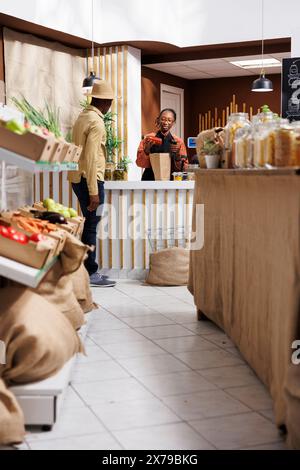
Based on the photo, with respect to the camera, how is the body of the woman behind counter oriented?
toward the camera

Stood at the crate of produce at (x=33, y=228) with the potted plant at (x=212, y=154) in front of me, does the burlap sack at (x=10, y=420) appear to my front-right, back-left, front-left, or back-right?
back-right

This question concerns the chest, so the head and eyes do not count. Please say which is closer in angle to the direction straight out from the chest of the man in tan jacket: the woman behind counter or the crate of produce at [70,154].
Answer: the woman behind counter

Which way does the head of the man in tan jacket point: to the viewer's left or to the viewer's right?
to the viewer's right

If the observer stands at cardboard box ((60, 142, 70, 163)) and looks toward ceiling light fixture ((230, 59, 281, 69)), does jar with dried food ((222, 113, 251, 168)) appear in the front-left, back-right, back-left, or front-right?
front-right

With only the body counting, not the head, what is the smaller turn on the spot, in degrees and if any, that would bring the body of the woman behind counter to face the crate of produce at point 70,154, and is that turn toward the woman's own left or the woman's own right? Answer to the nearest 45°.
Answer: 0° — they already face it

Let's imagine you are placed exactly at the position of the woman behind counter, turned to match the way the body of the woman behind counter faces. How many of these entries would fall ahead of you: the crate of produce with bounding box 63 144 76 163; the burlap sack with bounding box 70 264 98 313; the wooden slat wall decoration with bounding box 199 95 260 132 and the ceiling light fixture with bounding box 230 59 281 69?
2

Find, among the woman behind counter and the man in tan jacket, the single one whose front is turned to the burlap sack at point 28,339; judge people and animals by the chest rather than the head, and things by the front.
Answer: the woman behind counter

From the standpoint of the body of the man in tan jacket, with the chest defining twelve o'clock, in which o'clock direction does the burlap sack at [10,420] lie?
The burlap sack is roughly at 3 o'clock from the man in tan jacket.

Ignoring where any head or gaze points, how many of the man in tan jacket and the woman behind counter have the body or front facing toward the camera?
1

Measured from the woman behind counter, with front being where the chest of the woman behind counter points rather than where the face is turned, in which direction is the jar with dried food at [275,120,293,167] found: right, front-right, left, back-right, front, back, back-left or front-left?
front

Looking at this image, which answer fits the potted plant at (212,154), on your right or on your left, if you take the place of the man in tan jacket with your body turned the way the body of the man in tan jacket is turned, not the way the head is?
on your right

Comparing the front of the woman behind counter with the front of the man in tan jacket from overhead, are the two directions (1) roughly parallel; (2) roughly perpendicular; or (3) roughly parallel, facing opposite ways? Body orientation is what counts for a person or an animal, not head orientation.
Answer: roughly perpendicular

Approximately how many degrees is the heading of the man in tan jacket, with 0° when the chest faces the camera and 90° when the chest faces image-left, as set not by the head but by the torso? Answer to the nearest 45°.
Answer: approximately 270°
